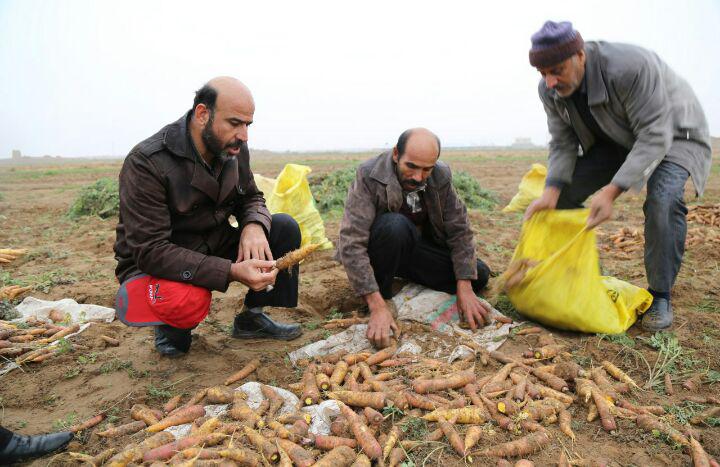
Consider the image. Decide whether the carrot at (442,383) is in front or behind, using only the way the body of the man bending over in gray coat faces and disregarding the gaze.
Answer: in front

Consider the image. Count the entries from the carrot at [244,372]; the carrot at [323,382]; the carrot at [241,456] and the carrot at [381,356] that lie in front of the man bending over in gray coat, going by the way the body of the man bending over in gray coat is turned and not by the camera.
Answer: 4

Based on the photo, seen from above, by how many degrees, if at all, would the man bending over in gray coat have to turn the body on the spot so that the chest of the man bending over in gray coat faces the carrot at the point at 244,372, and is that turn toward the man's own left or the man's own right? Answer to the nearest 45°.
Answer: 0° — they already face it

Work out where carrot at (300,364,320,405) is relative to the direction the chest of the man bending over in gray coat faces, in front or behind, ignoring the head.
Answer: in front

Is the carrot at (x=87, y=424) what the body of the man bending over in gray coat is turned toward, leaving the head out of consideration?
yes

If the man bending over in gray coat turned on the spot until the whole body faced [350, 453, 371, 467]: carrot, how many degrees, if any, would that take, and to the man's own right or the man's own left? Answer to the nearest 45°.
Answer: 0° — they already face it

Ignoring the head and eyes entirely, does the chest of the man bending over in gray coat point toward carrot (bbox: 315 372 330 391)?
yes

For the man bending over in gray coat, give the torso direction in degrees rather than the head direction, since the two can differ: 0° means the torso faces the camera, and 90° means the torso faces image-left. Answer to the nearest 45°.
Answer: approximately 45°

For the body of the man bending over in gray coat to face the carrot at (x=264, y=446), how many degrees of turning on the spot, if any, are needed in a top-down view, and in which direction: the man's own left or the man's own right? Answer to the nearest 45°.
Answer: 0° — they already face it
